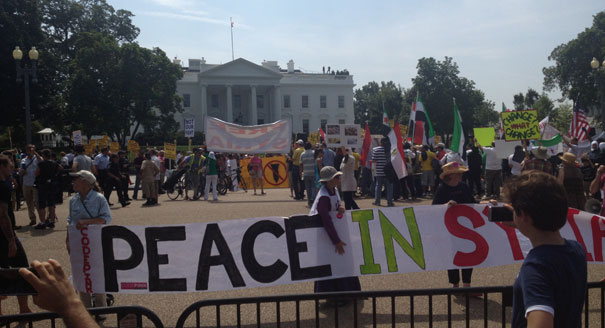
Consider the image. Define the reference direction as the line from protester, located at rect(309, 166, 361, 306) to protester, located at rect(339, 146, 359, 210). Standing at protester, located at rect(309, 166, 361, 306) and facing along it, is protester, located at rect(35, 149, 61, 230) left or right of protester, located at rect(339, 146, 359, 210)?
left

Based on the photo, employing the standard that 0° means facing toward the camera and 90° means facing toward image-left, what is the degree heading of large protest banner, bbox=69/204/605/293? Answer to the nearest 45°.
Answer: approximately 0°

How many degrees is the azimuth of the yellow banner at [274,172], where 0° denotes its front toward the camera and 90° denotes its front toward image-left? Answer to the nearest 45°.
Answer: approximately 0°
